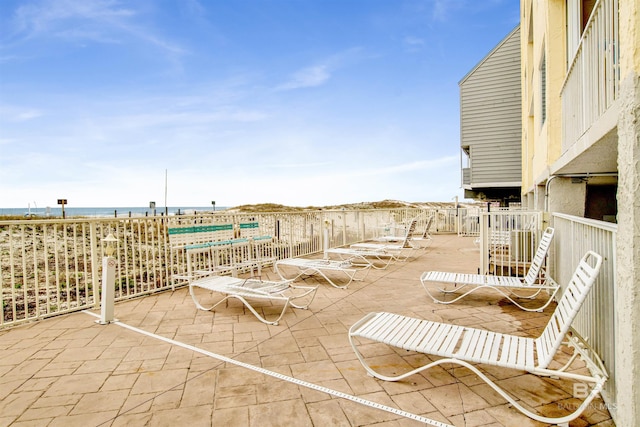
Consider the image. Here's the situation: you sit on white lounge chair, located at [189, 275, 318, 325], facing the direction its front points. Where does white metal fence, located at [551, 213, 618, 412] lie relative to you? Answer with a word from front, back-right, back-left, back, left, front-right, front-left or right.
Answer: back

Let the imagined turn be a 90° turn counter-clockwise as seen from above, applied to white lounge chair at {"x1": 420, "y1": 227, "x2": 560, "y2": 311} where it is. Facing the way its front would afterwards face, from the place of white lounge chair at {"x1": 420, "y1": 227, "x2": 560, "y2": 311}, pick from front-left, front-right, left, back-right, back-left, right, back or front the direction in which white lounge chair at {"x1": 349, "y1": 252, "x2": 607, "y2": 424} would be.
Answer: front

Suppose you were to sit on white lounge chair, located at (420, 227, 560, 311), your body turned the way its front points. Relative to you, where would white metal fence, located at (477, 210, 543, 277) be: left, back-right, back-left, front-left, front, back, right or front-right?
right

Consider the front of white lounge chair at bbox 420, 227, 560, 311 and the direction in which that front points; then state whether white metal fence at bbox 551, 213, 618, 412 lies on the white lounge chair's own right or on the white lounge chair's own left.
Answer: on the white lounge chair's own left

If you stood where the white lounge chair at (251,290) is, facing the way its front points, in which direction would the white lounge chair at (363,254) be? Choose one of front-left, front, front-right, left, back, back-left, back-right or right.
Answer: right

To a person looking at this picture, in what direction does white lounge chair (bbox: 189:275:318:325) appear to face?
facing away from the viewer and to the left of the viewer

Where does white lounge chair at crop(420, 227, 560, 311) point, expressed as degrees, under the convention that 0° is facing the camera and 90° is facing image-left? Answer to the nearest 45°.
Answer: approximately 90°
